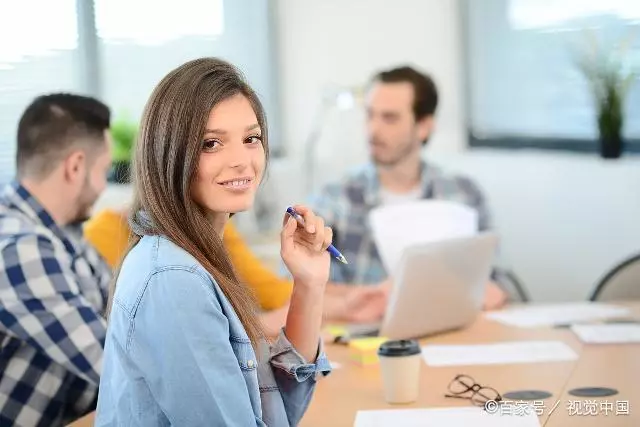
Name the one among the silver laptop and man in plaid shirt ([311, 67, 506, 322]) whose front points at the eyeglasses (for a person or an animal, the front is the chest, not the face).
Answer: the man in plaid shirt

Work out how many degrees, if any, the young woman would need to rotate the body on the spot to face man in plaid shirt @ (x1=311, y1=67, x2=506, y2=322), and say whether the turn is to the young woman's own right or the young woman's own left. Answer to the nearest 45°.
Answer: approximately 90° to the young woman's own left

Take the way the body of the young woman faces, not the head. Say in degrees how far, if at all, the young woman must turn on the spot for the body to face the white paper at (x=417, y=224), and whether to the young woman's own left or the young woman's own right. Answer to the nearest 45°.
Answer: approximately 45° to the young woman's own left

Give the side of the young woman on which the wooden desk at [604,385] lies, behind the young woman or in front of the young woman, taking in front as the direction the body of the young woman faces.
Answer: in front

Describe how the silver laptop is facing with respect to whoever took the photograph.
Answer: facing away from the viewer and to the left of the viewer

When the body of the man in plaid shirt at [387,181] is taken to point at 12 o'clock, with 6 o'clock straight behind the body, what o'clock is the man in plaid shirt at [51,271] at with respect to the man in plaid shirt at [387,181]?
the man in plaid shirt at [51,271] is roughly at 1 o'clock from the man in plaid shirt at [387,181].

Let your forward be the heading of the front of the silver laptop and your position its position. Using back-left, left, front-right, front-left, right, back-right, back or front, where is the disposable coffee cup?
back-left

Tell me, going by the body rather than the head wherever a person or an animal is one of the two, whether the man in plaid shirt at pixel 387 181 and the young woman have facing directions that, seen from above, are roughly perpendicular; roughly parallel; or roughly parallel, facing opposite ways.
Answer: roughly perpendicular

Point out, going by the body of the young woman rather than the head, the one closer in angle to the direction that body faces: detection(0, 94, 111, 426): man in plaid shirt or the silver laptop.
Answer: the silver laptop

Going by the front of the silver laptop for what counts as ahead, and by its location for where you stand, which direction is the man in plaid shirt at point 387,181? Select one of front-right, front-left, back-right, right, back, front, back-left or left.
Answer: front-right

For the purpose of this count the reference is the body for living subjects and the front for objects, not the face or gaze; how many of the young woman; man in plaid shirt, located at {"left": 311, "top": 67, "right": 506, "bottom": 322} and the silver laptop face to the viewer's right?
1

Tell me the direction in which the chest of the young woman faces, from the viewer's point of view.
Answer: to the viewer's right

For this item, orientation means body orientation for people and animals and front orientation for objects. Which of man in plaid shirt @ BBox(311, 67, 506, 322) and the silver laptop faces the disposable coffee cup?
the man in plaid shirt

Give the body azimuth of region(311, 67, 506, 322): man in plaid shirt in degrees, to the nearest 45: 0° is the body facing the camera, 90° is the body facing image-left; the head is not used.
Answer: approximately 0°

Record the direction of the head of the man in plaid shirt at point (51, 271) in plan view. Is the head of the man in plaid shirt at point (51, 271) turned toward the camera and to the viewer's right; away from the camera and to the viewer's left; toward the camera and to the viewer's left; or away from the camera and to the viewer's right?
away from the camera and to the viewer's right

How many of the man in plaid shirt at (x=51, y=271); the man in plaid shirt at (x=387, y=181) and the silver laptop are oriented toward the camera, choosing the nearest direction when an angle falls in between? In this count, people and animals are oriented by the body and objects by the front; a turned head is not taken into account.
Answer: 1

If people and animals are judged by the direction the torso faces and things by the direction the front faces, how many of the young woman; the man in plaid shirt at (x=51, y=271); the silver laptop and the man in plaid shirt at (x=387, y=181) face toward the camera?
1
